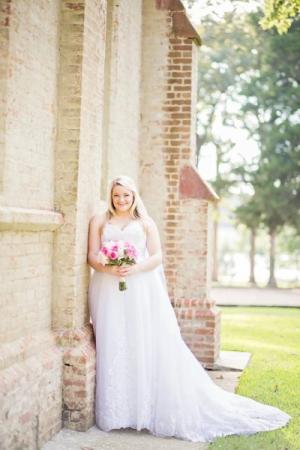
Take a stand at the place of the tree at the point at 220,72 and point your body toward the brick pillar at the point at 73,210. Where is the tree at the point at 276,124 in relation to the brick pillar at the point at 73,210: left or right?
left

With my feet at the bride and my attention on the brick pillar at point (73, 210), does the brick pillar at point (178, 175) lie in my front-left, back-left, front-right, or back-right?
back-right

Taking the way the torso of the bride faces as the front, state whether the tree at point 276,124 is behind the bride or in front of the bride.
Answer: behind

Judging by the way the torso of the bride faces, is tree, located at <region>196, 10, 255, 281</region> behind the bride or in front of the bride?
behind

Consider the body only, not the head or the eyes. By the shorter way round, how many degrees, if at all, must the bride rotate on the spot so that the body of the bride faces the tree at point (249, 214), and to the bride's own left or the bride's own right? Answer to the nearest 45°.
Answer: approximately 180°

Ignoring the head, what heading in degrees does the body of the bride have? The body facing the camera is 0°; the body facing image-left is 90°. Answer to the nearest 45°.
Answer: approximately 0°

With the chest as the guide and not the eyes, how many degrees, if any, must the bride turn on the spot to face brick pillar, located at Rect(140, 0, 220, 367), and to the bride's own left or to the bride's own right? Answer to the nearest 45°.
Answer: approximately 180°

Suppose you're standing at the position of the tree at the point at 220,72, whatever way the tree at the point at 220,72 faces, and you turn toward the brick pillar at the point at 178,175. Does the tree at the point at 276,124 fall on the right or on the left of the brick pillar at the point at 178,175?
left
